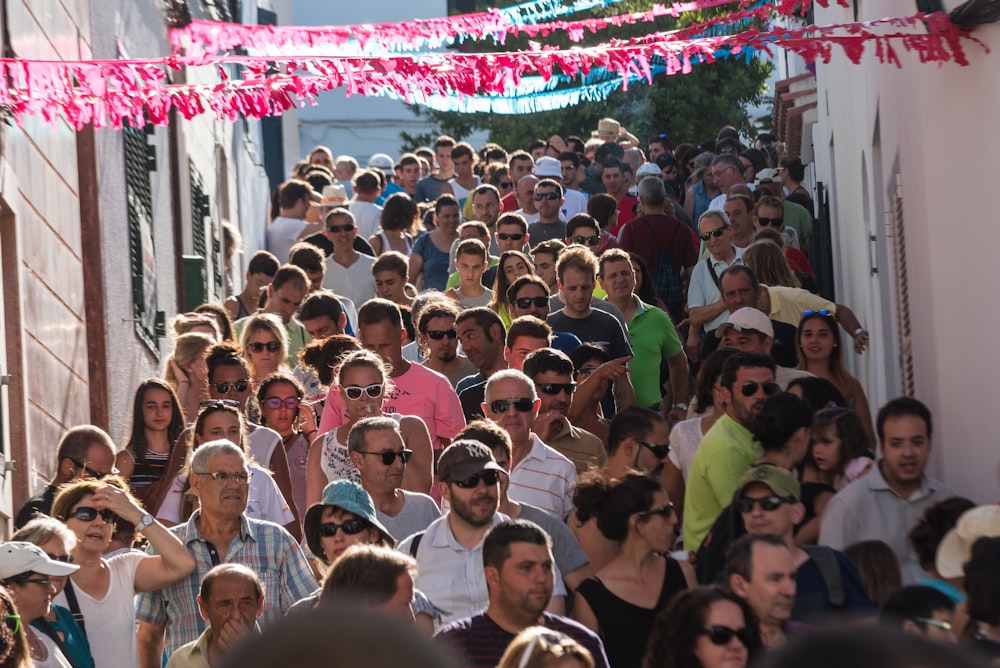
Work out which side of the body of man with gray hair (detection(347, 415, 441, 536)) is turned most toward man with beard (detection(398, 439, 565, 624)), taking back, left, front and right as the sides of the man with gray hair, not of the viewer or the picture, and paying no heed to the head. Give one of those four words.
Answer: front

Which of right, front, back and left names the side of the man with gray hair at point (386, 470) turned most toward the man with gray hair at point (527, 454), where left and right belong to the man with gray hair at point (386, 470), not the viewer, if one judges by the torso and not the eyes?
left

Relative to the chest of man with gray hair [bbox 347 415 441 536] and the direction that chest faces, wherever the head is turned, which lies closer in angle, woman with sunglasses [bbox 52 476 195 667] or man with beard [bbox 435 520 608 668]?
the man with beard

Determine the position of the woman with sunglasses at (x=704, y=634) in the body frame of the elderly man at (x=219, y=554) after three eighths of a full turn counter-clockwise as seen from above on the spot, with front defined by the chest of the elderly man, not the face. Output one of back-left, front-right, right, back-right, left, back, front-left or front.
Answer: right

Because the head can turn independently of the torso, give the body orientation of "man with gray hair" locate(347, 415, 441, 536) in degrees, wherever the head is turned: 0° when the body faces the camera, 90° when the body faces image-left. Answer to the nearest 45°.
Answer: approximately 315°

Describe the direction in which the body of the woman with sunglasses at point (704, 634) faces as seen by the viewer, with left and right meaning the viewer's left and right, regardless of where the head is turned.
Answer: facing the viewer and to the right of the viewer

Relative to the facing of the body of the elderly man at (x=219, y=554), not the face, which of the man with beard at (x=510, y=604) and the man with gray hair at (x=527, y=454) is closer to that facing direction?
the man with beard

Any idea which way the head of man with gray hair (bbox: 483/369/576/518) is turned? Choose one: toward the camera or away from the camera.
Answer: toward the camera

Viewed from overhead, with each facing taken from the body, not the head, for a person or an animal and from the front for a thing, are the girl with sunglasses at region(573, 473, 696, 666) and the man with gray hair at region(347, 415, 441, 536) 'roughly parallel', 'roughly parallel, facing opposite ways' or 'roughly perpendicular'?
roughly parallel

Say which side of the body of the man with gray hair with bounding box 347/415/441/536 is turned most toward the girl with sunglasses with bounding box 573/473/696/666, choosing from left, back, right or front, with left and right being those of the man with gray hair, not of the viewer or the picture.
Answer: front

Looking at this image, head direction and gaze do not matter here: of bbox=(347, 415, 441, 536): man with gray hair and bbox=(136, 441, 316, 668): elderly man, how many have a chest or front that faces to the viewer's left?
0

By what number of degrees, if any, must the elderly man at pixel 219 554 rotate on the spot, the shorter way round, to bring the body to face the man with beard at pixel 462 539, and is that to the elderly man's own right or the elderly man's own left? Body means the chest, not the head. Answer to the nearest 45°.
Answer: approximately 45° to the elderly man's own left

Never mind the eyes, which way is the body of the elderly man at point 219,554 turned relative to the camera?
toward the camera

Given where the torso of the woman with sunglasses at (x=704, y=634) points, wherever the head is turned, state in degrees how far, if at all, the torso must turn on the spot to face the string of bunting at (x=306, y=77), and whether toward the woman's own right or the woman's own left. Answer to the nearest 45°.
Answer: approximately 180°

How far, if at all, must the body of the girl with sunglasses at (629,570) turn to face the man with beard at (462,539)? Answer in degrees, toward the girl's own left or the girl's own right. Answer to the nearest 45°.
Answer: approximately 135° to the girl's own right

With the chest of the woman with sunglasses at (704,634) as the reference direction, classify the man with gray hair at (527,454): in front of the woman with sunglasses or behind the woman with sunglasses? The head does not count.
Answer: behind

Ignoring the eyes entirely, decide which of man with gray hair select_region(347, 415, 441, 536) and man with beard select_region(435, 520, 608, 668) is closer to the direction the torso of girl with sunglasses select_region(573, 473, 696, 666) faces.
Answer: the man with beard
